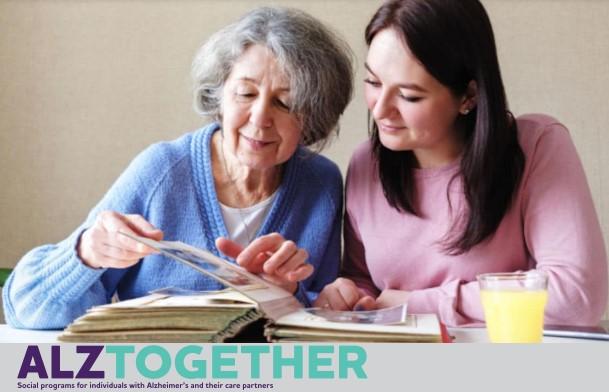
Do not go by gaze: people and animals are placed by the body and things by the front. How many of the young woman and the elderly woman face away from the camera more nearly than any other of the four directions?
0

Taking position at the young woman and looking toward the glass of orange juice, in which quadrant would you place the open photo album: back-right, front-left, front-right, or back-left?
front-right

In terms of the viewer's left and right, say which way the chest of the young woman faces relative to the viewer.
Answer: facing the viewer and to the left of the viewer

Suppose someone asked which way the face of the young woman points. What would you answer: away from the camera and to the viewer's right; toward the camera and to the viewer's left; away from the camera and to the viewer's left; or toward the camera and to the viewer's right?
toward the camera and to the viewer's left

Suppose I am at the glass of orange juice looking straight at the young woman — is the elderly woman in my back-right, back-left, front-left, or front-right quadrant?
front-left

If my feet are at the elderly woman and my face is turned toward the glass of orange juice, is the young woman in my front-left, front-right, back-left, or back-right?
front-left

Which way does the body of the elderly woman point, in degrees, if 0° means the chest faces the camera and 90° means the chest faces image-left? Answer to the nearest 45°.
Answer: approximately 0°

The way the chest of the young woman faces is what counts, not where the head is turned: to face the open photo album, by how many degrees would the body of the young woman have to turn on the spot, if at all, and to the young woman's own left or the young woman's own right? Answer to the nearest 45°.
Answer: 0° — they already face it
